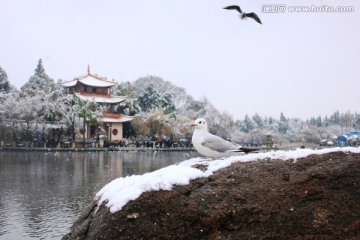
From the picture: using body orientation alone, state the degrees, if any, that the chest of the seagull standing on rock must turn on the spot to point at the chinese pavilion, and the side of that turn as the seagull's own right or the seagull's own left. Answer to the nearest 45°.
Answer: approximately 90° to the seagull's own right

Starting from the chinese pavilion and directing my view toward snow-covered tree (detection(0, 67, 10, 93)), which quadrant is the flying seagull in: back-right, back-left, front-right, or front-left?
back-left

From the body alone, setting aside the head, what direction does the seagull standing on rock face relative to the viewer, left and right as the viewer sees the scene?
facing to the left of the viewer
